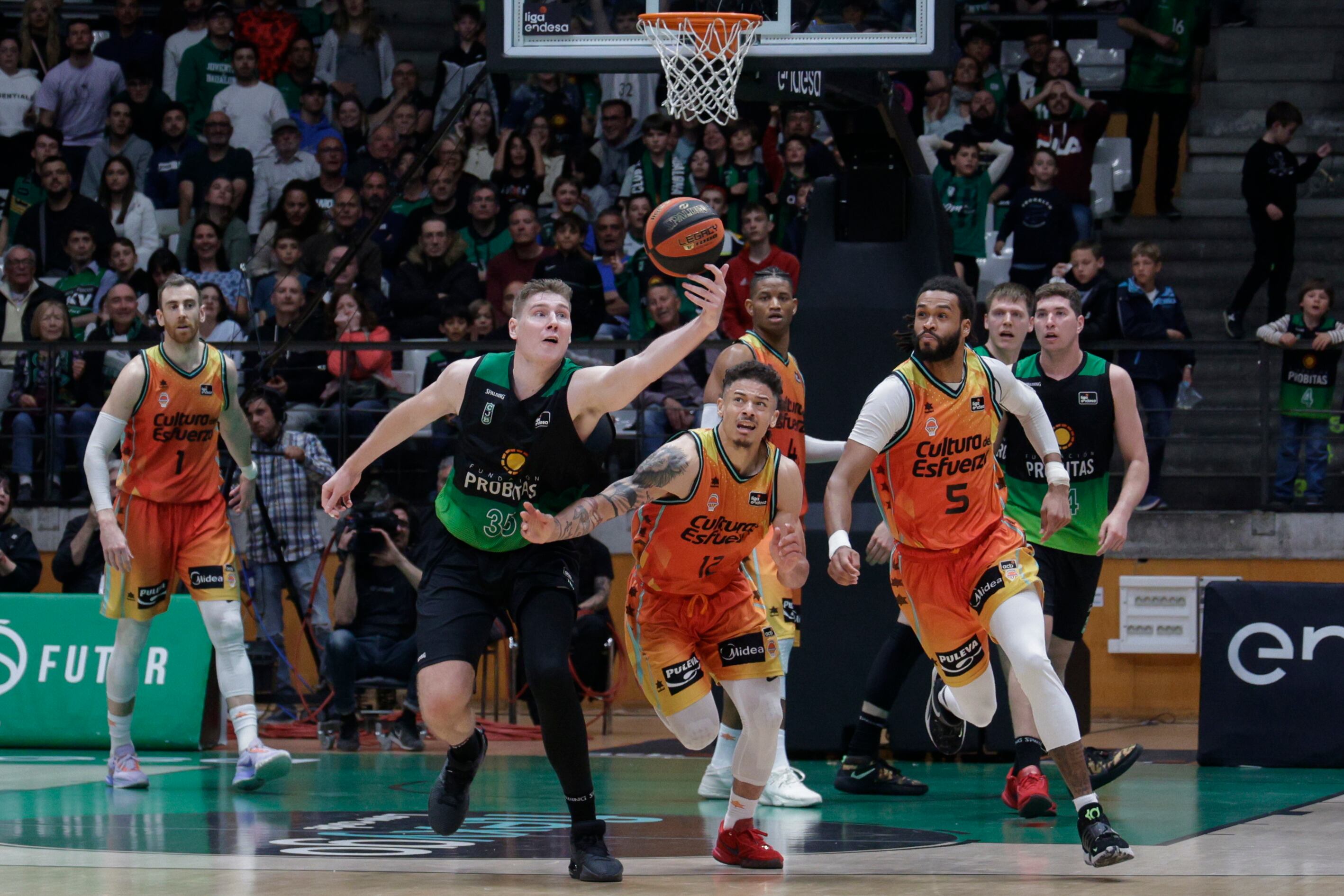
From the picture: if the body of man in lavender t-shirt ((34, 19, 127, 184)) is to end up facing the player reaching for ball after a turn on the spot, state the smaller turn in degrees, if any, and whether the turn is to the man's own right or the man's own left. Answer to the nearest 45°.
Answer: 0° — they already face them

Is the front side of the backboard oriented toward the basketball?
yes

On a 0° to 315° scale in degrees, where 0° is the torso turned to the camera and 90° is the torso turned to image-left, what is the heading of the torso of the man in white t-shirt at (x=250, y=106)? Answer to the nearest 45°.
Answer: approximately 0°

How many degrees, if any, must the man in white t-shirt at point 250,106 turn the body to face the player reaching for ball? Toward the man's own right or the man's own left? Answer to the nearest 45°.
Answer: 0° — they already face them

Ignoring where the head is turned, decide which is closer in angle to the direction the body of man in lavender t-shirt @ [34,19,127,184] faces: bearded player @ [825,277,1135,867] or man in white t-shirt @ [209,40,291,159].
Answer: the bearded player

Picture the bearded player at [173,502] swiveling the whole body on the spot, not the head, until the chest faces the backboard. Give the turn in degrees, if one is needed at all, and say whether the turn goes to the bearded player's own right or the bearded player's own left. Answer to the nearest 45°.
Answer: approximately 90° to the bearded player's own left

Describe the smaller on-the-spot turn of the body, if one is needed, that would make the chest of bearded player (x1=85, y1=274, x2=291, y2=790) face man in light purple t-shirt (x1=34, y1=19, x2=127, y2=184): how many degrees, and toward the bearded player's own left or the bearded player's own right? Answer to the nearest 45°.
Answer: approximately 180°

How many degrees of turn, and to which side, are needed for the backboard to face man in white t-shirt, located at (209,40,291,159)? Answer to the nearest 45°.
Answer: approximately 135° to its right

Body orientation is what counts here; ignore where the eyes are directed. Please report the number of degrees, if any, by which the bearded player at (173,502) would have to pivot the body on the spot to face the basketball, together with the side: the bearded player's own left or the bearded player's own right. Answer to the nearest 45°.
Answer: approximately 45° to the bearded player's own left
